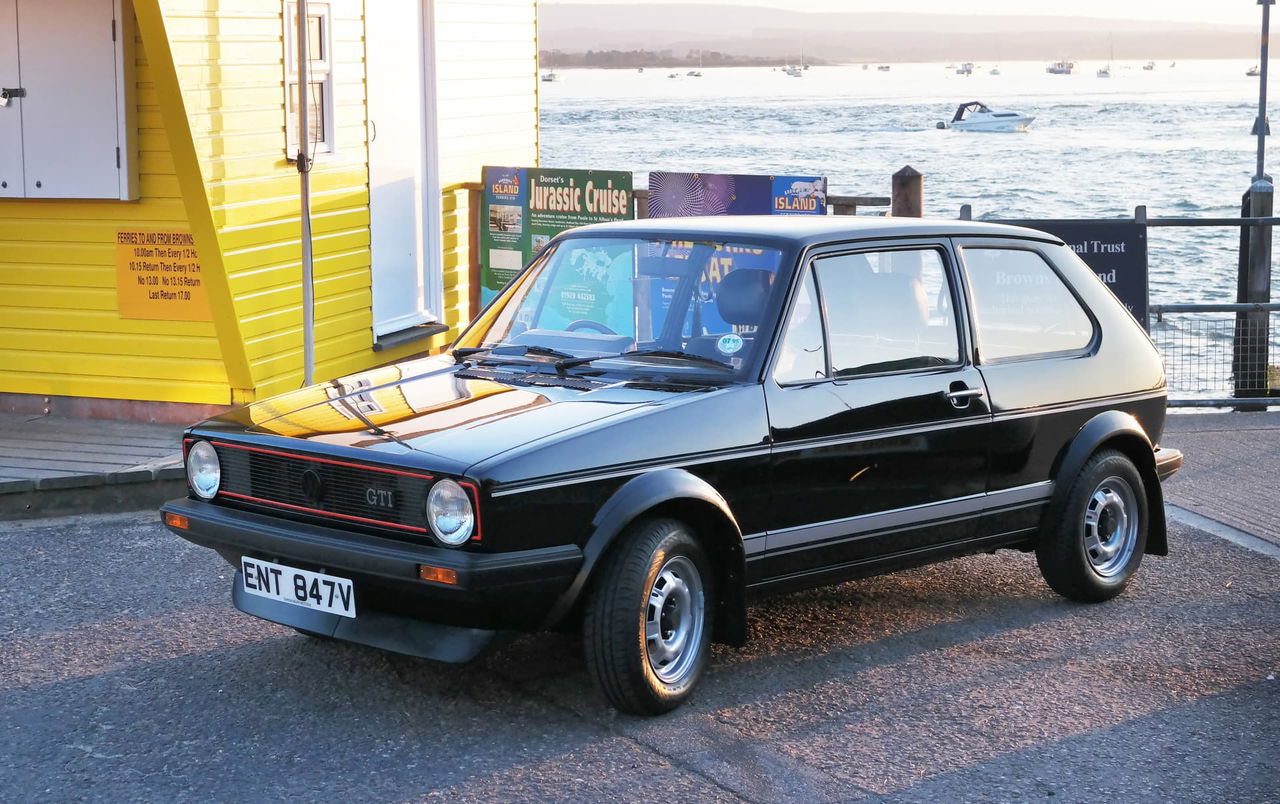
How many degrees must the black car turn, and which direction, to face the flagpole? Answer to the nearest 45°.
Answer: approximately 90° to its right

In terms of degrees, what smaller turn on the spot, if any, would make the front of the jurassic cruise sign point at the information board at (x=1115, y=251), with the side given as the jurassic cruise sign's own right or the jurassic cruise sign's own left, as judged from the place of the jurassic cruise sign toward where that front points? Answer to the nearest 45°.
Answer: approximately 90° to the jurassic cruise sign's own left

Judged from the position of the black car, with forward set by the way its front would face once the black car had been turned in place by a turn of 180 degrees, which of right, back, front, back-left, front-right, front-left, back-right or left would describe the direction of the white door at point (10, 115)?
left

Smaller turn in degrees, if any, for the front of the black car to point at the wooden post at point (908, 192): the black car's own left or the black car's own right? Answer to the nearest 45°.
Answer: approximately 135° to the black car's own right

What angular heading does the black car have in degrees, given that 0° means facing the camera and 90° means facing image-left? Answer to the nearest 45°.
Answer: approximately 45°

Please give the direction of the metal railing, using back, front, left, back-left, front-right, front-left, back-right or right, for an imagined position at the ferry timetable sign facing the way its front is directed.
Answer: left

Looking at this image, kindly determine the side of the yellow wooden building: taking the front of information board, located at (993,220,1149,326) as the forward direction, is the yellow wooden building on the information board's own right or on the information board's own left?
on the information board's own right

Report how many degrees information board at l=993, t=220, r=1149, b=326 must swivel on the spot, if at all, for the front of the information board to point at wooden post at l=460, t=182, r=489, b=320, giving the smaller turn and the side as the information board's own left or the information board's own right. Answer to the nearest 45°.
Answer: approximately 90° to the information board's own right

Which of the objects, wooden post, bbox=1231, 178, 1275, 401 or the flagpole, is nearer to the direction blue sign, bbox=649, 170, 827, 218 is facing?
the flagpole

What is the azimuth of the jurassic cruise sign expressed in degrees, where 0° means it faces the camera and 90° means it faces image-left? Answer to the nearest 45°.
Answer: approximately 0°
